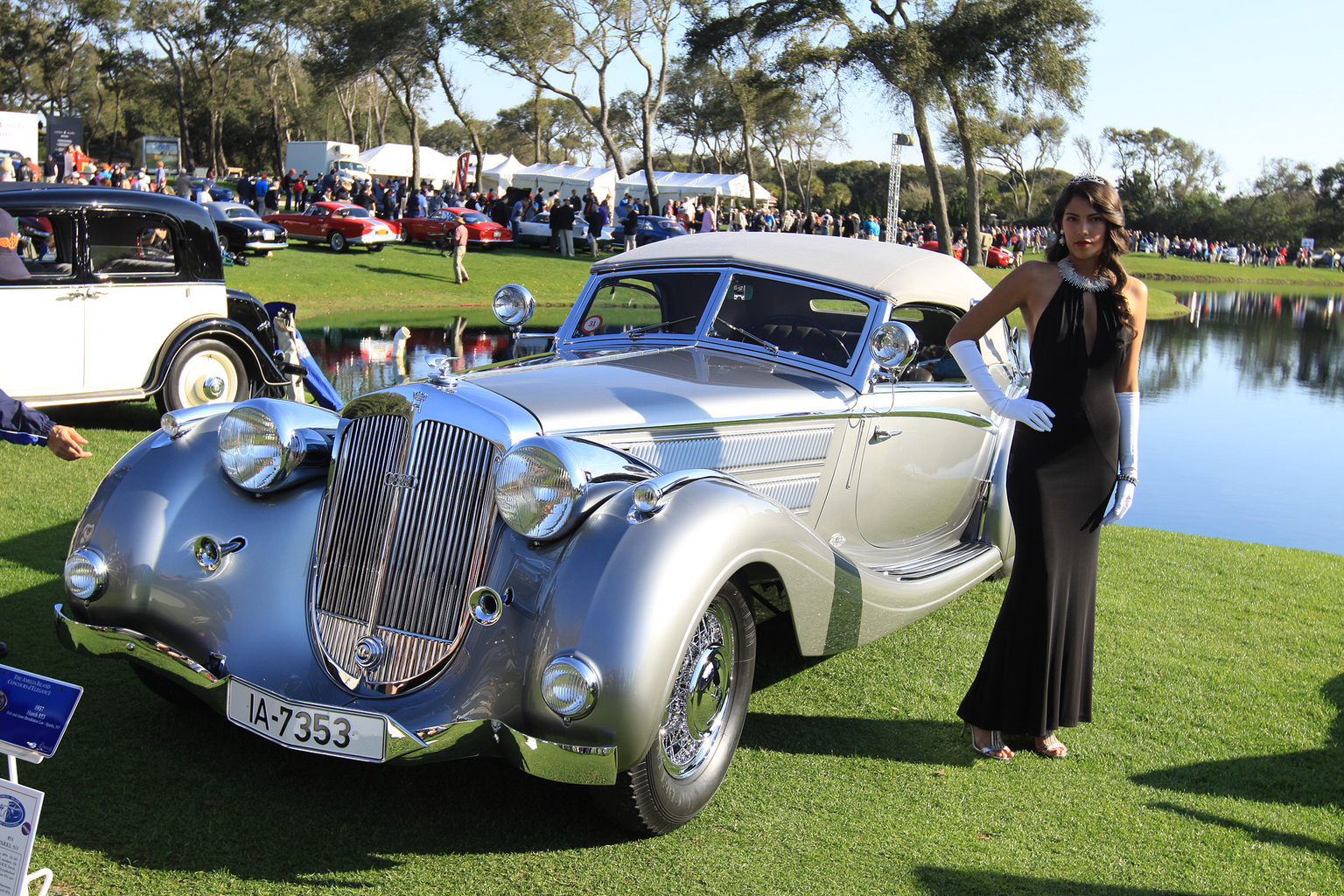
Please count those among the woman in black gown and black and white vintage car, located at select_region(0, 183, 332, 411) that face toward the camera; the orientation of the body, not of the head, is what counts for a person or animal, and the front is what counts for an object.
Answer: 1

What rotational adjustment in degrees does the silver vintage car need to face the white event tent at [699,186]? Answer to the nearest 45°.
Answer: approximately 135° to its right

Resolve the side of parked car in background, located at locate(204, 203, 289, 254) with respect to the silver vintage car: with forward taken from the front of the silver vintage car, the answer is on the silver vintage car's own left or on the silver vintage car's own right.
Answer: on the silver vintage car's own right

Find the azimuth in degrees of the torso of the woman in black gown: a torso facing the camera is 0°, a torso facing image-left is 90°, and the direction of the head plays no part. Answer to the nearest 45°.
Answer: approximately 0°

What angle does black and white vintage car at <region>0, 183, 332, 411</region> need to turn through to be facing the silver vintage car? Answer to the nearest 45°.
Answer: approximately 90° to its left

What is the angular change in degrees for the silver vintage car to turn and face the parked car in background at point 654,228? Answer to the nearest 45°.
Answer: approximately 135° to its right

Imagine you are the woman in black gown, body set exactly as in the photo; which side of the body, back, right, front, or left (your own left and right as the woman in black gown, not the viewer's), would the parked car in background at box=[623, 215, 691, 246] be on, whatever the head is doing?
back

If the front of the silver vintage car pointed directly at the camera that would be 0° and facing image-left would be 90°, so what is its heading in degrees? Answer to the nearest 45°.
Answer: approximately 45°

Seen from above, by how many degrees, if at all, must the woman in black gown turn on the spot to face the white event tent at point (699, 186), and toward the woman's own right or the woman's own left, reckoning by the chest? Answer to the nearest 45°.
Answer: approximately 180°

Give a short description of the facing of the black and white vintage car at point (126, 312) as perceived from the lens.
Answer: facing to the left of the viewer

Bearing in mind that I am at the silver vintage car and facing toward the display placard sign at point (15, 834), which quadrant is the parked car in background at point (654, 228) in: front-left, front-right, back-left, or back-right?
back-right

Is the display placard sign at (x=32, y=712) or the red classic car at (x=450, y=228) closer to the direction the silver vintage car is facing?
the display placard sign

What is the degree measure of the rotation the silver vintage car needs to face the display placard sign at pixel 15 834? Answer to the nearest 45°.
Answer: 0° — it already faces it

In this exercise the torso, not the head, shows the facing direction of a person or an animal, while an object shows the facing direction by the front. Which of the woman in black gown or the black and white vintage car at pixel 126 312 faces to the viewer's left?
the black and white vintage car
